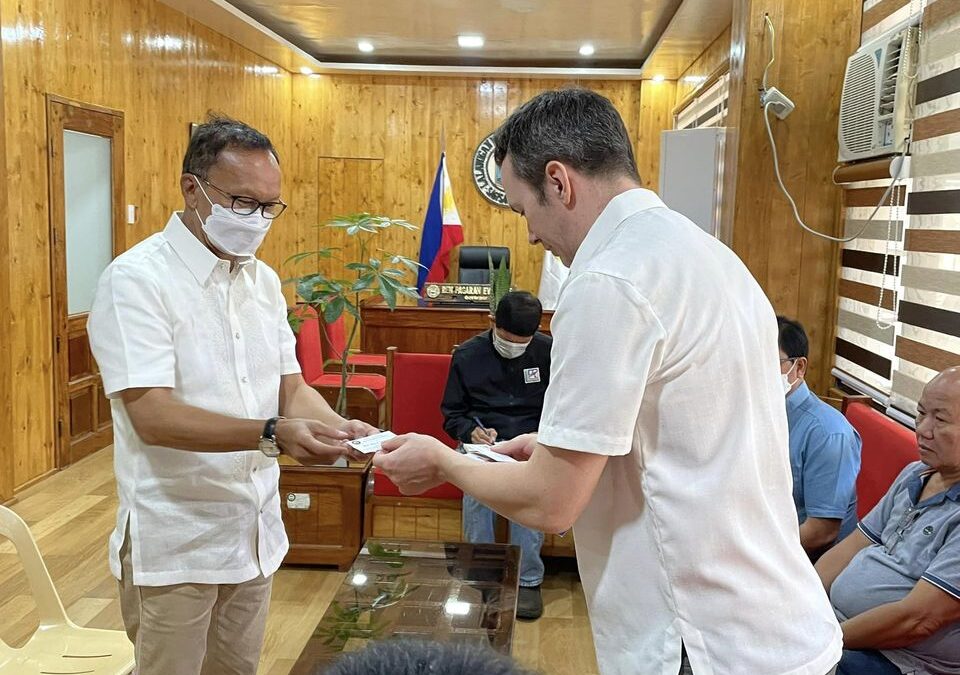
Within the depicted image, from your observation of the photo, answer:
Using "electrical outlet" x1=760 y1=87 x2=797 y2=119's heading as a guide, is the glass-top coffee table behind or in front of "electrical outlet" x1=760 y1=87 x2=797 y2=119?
in front

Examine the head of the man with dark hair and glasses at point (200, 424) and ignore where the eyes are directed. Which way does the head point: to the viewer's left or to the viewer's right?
to the viewer's right

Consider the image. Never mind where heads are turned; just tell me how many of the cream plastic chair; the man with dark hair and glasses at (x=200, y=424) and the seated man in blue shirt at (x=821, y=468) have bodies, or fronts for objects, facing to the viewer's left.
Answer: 1

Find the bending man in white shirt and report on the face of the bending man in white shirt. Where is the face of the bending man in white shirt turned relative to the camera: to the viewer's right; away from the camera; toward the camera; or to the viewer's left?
to the viewer's left

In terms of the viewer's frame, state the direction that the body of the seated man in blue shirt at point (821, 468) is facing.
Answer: to the viewer's left

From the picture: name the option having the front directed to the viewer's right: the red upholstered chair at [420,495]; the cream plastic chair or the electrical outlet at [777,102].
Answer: the cream plastic chair

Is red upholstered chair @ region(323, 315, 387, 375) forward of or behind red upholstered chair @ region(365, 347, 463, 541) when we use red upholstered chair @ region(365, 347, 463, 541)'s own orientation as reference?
behind

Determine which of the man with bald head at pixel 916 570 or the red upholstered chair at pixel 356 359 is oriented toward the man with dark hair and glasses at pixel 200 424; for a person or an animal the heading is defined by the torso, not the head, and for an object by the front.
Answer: the man with bald head at pixel 916 570

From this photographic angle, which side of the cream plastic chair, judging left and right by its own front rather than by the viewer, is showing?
right

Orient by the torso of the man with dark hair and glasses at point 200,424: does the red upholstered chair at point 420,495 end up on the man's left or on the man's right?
on the man's left

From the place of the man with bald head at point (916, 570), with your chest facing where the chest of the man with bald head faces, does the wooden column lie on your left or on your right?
on your right

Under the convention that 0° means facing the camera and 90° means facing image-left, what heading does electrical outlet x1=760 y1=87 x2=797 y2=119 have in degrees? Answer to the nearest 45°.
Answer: approximately 45°

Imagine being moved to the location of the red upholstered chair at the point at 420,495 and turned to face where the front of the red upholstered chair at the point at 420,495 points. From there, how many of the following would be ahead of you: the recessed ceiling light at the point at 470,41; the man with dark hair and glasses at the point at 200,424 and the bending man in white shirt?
2

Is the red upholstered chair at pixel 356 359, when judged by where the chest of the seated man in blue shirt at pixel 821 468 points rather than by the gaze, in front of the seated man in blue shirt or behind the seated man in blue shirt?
in front
